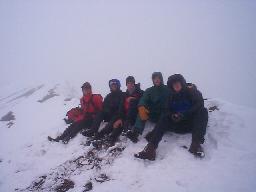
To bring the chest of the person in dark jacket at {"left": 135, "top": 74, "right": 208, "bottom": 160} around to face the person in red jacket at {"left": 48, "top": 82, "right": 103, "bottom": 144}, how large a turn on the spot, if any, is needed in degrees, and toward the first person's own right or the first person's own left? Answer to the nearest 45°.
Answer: approximately 90° to the first person's own right

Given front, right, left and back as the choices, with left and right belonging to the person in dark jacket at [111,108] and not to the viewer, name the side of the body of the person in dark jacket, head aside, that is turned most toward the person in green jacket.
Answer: left

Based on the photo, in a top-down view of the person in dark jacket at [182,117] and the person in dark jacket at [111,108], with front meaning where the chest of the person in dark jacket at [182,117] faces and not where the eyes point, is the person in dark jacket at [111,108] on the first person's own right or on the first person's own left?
on the first person's own right

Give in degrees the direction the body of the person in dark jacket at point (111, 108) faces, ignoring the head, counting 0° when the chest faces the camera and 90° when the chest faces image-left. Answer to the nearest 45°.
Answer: approximately 45°

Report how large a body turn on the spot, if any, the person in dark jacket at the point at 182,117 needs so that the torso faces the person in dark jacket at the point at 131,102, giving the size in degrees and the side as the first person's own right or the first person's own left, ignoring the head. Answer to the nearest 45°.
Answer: approximately 90° to the first person's own right

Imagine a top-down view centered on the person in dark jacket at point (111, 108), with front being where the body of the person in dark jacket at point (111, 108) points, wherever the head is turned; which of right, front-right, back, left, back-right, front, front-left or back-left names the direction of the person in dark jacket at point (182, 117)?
left

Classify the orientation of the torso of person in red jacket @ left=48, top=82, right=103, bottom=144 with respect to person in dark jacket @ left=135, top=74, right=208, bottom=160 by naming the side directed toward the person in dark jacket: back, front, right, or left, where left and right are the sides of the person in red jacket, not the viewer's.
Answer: left

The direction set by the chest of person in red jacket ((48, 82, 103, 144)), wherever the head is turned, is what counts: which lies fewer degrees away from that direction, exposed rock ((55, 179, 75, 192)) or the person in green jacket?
the exposed rock

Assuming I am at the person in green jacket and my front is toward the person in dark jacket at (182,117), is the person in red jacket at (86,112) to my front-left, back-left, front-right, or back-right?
back-right
